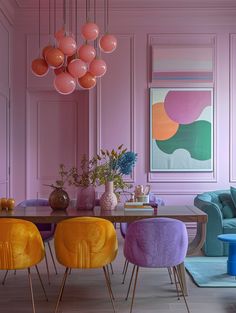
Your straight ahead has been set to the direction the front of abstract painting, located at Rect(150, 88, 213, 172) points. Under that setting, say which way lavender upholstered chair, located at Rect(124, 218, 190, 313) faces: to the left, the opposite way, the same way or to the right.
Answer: the opposite way

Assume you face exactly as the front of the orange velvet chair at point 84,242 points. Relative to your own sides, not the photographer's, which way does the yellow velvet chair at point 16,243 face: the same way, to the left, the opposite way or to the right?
the same way

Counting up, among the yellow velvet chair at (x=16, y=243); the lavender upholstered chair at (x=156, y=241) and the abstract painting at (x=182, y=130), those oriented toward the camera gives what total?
1

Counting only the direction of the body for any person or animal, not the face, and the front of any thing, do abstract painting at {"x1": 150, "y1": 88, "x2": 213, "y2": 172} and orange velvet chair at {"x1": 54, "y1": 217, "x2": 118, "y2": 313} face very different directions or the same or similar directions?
very different directions

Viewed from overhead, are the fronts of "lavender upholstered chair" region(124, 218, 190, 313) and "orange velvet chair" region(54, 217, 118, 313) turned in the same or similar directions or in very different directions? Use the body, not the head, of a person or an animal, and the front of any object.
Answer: same or similar directions

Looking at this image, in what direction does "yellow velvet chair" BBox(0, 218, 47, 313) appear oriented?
away from the camera

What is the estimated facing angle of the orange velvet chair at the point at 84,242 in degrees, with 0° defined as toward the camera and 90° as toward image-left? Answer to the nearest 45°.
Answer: approximately 180°

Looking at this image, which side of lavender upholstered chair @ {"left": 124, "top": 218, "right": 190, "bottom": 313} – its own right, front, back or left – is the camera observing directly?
back

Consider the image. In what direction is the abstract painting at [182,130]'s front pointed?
toward the camera

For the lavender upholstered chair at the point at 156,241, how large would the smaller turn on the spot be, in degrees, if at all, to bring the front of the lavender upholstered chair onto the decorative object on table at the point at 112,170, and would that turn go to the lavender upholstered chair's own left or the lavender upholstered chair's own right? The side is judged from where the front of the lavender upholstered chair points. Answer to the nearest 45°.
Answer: approximately 45° to the lavender upholstered chair's own left

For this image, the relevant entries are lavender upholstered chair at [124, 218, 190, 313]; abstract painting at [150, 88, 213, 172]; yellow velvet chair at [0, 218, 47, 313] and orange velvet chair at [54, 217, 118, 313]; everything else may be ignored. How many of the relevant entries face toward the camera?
1

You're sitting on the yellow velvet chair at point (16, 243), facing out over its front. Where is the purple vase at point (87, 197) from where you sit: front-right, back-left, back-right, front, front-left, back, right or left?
front-right

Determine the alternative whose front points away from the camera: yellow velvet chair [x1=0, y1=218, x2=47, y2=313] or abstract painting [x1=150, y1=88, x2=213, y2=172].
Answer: the yellow velvet chair

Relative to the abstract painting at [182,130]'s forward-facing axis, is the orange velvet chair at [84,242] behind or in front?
in front
